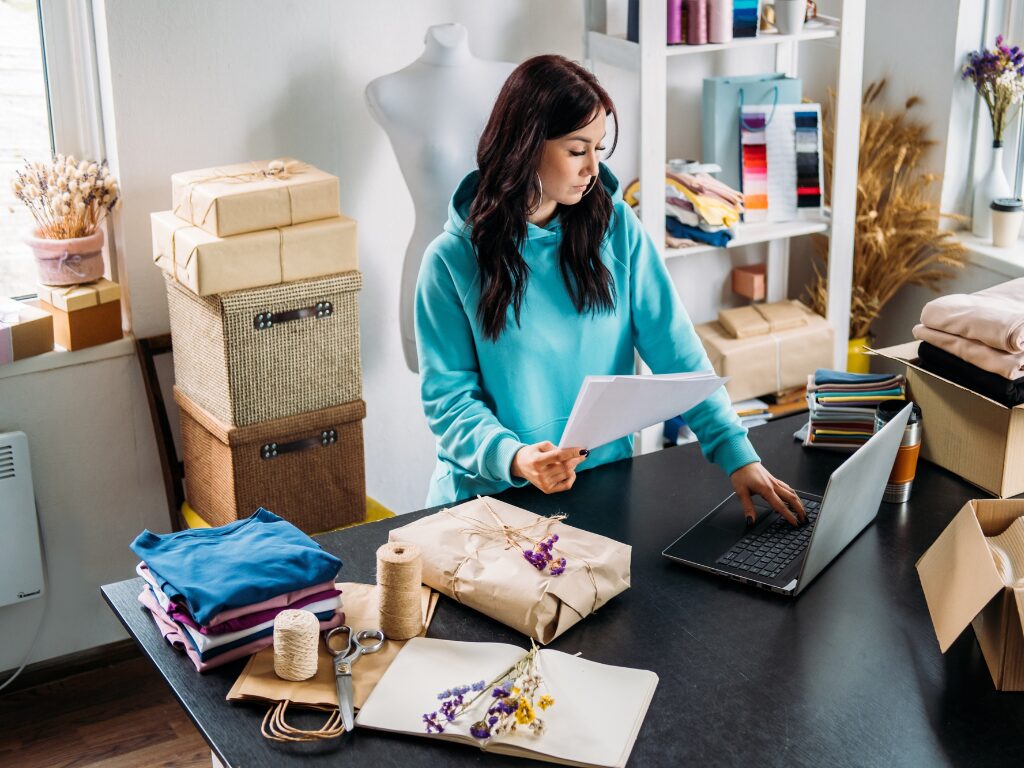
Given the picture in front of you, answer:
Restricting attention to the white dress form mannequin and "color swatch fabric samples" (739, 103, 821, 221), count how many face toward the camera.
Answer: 2

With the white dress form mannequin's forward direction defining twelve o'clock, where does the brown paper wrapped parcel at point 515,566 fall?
The brown paper wrapped parcel is roughly at 12 o'clock from the white dress form mannequin.

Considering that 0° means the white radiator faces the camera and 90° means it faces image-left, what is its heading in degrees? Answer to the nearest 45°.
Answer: approximately 315°

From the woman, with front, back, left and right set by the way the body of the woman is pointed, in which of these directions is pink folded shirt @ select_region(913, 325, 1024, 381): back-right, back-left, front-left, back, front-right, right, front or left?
front-left

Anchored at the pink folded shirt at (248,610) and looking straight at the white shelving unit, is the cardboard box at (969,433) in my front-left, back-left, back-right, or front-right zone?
front-right

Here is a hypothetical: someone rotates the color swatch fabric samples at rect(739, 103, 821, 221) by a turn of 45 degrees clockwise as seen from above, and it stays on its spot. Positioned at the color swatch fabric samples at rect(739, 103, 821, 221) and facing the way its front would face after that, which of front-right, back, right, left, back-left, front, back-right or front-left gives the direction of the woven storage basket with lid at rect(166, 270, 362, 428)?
front

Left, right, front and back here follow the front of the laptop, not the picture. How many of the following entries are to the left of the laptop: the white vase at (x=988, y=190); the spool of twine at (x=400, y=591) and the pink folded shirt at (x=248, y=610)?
2

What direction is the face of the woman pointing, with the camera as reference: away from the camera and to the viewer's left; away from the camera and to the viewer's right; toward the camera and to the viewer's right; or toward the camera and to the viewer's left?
toward the camera and to the viewer's right

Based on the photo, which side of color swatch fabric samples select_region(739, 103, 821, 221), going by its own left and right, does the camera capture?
front

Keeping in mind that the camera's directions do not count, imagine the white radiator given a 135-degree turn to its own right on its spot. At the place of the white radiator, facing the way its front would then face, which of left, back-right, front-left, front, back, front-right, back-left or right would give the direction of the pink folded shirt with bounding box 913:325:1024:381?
back-left

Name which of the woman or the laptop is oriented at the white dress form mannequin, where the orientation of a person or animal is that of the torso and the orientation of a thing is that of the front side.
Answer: the laptop

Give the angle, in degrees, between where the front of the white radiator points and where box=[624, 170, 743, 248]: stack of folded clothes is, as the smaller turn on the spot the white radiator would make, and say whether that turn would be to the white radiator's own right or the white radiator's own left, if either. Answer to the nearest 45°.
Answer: approximately 45° to the white radiator's own left

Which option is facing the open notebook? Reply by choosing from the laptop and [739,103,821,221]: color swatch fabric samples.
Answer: the color swatch fabric samples

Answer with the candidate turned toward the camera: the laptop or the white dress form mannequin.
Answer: the white dress form mannequin

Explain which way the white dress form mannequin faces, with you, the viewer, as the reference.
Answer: facing the viewer

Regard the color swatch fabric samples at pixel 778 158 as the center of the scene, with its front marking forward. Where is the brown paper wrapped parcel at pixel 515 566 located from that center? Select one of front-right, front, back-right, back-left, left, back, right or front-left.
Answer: front

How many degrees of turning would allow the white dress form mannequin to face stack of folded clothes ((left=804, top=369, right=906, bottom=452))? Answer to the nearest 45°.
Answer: approximately 45° to its left

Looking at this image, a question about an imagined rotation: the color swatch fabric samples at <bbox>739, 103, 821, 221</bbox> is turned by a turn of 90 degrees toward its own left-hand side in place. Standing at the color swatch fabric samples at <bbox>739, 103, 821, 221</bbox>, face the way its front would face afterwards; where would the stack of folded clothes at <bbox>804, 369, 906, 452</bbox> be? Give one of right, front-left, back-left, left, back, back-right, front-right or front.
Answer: right

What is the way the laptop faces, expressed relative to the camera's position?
facing away from the viewer and to the left of the viewer

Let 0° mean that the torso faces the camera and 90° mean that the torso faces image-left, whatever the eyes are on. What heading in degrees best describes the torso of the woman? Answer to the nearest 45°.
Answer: approximately 315°
